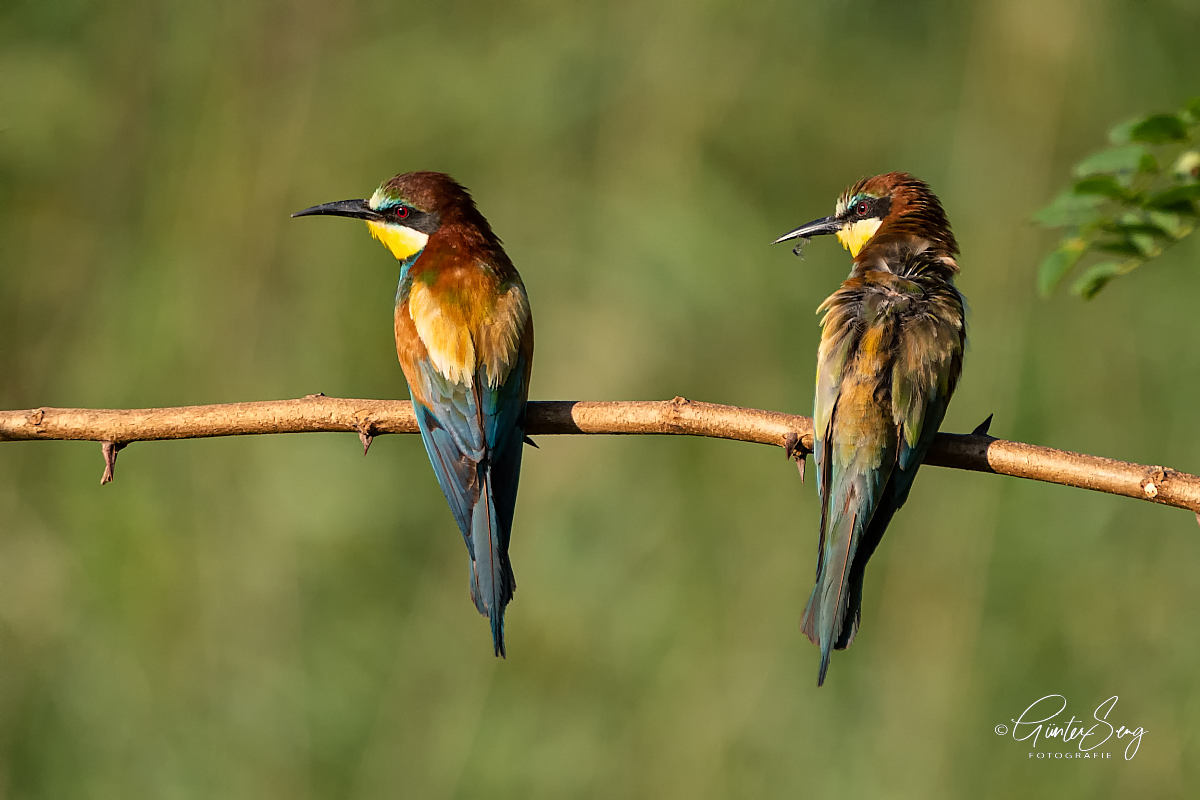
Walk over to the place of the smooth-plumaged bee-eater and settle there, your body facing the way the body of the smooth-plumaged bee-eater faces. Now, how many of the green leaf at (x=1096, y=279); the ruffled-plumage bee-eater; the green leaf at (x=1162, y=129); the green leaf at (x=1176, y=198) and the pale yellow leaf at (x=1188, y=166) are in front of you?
0

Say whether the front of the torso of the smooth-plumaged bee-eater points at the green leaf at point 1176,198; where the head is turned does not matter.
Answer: no

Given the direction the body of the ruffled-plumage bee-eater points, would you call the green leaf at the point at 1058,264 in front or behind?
behind

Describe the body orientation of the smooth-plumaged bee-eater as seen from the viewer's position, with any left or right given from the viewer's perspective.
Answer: facing away from the viewer and to the left of the viewer

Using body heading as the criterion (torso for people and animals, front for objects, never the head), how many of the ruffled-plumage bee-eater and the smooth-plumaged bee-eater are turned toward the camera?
0

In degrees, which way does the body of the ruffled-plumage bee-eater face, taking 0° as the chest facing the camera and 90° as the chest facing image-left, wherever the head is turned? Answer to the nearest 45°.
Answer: approximately 180°

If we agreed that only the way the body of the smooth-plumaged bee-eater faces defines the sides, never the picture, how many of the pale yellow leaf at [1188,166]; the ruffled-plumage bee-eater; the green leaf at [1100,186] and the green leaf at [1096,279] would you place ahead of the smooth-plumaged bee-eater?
0
